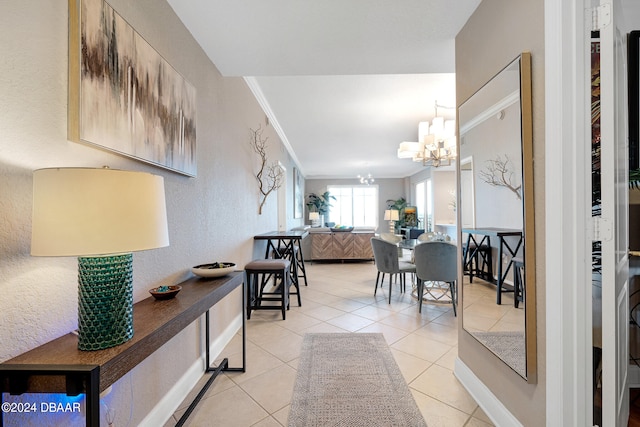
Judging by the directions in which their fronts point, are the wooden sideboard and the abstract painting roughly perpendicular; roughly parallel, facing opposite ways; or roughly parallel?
roughly perpendicular

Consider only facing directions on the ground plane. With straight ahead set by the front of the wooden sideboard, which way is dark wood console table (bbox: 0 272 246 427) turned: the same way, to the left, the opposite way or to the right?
to the left

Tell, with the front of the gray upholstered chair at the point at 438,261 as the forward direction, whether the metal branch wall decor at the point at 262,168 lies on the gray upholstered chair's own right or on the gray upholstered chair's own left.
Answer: on the gray upholstered chair's own left

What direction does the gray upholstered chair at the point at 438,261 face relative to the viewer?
away from the camera

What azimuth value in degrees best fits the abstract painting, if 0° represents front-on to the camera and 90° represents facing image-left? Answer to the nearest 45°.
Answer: approximately 315°

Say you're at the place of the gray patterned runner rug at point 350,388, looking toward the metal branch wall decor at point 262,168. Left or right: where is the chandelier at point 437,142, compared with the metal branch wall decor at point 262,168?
right

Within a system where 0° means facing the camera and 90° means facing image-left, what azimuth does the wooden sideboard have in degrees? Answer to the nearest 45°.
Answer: approximately 0°

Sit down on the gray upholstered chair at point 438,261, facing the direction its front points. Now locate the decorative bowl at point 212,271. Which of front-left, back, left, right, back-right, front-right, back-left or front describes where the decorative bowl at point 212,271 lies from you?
back-left

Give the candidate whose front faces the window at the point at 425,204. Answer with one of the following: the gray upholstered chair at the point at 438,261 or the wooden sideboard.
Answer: the gray upholstered chair
